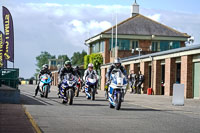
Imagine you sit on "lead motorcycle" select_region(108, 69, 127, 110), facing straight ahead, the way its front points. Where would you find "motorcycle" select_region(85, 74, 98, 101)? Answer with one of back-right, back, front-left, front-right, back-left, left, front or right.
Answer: back

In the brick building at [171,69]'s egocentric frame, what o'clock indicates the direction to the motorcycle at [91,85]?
The motorcycle is roughly at 11 o'clock from the brick building.

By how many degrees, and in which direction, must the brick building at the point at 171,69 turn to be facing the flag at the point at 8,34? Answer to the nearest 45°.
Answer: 0° — it already faces it

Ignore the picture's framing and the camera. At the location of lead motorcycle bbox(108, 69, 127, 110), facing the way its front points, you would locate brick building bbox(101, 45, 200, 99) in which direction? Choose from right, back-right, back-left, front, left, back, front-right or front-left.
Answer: back

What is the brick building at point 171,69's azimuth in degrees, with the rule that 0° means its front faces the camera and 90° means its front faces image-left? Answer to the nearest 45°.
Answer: approximately 45°

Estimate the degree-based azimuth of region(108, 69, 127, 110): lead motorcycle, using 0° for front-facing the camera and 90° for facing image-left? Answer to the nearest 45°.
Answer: approximately 0°

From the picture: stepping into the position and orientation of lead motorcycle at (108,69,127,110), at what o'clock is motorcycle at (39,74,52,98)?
The motorcycle is roughly at 5 o'clock from the lead motorcycle.

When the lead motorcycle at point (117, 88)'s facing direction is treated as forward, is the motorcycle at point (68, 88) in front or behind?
behind

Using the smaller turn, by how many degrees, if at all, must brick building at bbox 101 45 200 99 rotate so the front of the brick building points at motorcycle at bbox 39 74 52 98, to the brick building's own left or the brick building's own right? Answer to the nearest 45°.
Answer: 0° — it already faces it
